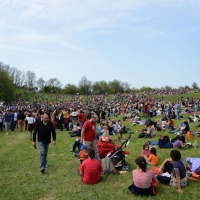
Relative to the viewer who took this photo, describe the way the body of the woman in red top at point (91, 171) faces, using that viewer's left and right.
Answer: facing away from the viewer

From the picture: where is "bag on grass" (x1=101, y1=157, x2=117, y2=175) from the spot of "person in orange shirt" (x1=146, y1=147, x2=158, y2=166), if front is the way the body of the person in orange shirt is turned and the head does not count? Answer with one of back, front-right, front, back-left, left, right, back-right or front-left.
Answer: left

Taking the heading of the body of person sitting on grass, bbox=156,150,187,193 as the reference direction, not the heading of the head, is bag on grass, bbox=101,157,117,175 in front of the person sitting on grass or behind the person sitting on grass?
in front

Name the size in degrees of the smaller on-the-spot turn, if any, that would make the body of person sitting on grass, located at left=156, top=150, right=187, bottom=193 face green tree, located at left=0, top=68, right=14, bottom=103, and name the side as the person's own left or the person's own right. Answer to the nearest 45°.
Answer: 0° — they already face it

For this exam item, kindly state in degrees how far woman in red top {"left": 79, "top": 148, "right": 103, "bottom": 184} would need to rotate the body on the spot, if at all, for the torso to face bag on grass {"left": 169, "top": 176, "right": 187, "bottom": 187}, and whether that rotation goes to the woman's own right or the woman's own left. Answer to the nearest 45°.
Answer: approximately 90° to the woman's own right

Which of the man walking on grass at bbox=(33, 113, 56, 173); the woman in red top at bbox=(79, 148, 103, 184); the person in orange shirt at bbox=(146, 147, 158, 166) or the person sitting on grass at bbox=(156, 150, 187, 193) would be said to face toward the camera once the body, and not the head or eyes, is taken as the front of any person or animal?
the man walking on grass

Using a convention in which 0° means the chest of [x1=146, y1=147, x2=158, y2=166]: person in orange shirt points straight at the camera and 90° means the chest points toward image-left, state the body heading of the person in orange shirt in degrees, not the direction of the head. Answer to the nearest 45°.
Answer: approximately 135°

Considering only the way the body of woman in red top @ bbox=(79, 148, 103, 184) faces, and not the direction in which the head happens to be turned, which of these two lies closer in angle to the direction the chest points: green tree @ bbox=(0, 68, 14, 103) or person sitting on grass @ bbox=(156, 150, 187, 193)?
the green tree

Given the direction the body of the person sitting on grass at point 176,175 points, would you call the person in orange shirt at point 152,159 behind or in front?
in front

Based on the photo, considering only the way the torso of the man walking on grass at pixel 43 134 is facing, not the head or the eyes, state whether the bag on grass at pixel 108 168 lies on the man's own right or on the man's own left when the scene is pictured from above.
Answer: on the man's own left
